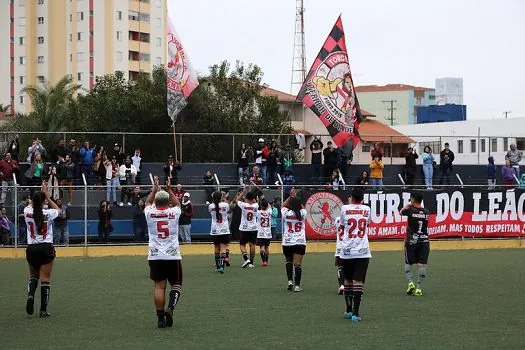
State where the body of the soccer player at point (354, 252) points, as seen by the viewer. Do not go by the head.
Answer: away from the camera

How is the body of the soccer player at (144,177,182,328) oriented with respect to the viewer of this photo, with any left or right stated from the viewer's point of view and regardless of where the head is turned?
facing away from the viewer

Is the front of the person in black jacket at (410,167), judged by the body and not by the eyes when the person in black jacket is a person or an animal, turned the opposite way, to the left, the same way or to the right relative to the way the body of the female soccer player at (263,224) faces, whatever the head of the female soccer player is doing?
the opposite way

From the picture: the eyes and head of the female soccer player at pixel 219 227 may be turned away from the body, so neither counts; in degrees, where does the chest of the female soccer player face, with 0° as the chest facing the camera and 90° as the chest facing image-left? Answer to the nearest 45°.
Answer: approximately 180°

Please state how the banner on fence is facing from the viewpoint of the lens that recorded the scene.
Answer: facing the viewer

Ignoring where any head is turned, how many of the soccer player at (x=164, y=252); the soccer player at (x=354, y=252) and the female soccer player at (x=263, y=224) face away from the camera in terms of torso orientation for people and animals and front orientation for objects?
3

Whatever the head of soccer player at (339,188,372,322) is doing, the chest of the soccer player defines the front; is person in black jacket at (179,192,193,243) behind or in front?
in front

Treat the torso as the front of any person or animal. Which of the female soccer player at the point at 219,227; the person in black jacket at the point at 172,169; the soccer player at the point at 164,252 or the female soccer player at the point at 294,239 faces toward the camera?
the person in black jacket

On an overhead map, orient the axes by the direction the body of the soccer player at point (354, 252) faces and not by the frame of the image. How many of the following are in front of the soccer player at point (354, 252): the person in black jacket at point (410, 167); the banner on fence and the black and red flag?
3

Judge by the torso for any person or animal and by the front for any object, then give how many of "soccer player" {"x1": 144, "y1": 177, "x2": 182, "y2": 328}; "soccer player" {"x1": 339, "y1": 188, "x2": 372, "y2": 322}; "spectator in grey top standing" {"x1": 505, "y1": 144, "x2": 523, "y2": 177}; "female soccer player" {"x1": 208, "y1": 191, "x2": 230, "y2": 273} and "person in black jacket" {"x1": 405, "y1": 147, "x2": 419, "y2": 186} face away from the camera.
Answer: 3

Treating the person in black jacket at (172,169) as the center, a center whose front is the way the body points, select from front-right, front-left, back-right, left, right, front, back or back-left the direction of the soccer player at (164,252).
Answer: front

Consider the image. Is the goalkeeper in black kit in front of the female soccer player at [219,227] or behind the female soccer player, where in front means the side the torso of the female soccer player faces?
behind

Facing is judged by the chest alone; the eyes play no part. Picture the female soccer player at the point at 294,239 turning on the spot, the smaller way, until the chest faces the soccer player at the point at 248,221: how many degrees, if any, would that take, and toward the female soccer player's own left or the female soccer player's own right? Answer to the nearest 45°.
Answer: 0° — they already face them

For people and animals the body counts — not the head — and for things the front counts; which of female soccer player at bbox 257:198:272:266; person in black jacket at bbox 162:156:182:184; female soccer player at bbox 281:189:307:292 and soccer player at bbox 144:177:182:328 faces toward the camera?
the person in black jacket

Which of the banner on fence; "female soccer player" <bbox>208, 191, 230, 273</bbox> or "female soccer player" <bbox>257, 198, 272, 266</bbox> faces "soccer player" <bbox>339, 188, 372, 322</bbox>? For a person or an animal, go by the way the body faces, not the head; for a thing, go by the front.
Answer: the banner on fence

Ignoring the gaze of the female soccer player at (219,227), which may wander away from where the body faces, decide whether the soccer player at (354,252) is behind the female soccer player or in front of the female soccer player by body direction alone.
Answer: behind

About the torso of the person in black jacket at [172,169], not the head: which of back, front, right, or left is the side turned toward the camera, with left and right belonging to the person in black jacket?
front

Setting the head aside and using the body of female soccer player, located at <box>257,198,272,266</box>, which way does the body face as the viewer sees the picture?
away from the camera

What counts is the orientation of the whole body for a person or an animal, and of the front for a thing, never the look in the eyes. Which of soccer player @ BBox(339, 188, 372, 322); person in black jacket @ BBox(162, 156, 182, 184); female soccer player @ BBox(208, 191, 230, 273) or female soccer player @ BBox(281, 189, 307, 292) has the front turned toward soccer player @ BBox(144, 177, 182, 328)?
the person in black jacket

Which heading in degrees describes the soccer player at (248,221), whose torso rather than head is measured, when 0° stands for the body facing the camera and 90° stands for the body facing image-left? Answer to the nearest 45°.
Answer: approximately 180°
